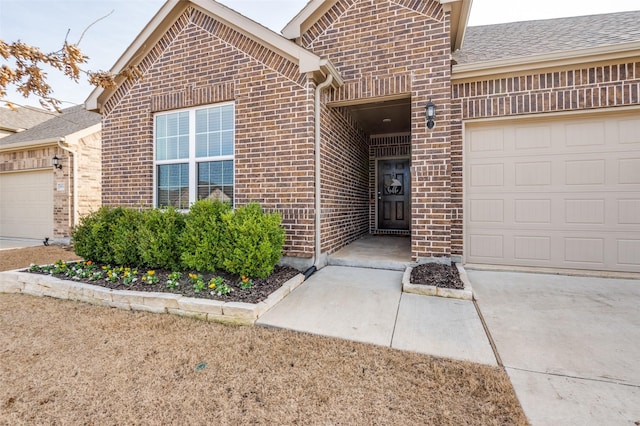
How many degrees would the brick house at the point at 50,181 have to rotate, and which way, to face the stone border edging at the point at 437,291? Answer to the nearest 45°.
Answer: approximately 45° to its left

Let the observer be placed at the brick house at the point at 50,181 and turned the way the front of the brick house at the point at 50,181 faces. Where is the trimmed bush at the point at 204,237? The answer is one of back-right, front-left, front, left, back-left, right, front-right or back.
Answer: front-left

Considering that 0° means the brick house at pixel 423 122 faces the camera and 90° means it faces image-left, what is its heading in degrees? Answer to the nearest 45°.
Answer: approximately 0°

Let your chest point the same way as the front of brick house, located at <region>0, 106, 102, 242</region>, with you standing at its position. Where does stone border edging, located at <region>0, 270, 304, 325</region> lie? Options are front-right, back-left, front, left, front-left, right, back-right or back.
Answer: front-left

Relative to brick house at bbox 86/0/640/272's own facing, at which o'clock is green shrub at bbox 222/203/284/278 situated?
The green shrub is roughly at 2 o'clock from the brick house.

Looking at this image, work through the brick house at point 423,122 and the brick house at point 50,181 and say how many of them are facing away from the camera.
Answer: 0

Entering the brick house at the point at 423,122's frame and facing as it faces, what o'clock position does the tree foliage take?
The tree foliage is roughly at 2 o'clock from the brick house.

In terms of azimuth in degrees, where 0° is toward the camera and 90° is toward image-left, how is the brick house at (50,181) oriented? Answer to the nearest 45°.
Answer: approximately 45°
